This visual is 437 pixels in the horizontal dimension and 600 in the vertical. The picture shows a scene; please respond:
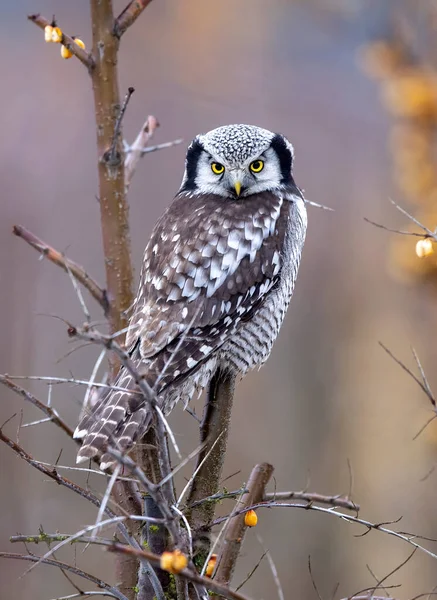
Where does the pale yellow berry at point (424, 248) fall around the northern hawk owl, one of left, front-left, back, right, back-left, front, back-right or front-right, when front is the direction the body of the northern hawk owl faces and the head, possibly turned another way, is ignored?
front-right

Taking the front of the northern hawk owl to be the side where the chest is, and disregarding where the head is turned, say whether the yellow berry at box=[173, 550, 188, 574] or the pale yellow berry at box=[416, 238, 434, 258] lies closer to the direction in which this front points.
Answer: the pale yellow berry

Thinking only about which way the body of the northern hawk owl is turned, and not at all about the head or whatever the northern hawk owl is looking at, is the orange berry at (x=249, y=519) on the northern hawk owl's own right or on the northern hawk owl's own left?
on the northern hawk owl's own right
